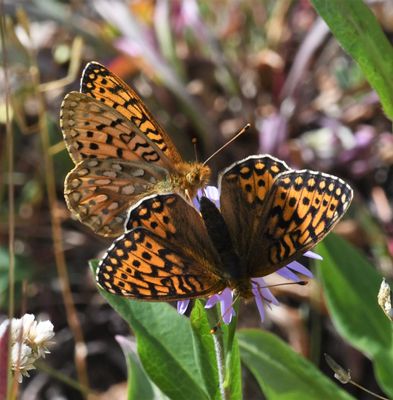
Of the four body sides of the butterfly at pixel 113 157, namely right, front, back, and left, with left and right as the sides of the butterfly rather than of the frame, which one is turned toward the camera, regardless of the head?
right

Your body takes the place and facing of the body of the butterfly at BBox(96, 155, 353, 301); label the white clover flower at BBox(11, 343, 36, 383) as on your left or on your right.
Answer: on your right

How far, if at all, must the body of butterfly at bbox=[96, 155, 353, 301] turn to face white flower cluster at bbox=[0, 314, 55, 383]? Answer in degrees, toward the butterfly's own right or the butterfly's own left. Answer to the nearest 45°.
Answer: approximately 90° to the butterfly's own right

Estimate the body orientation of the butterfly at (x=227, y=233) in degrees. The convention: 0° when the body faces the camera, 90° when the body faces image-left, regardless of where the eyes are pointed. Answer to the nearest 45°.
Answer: approximately 0°

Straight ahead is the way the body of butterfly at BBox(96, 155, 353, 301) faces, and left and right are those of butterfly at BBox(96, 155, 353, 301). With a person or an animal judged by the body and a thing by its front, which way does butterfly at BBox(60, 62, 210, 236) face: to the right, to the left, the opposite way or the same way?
to the left

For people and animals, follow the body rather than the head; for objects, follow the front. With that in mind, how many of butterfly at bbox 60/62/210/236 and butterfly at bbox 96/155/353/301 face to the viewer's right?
1
